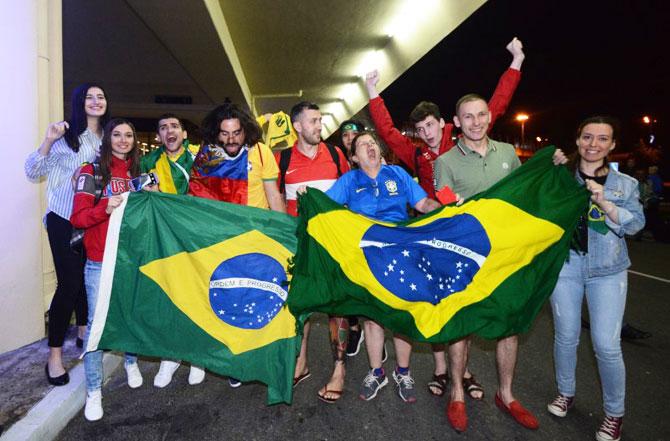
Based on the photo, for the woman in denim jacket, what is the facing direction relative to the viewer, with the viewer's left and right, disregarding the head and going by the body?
facing the viewer and to the left of the viewer

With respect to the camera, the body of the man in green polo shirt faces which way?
toward the camera

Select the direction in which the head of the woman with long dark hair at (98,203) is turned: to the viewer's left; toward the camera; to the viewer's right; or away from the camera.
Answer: toward the camera

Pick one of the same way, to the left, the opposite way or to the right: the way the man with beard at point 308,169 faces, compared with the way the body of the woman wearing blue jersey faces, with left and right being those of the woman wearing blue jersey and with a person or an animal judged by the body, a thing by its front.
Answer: the same way

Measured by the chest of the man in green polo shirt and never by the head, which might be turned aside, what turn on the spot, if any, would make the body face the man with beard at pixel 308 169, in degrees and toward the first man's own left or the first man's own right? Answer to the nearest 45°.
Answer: approximately 90° to the first man's own right

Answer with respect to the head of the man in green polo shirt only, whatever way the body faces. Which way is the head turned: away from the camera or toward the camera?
toward the camera

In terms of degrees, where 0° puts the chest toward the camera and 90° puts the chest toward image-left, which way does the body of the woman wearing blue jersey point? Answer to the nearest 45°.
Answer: approximately 0°

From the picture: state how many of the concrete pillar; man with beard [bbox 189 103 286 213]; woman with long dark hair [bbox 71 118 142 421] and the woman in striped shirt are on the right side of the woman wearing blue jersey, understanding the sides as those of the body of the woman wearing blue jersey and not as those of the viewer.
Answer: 4

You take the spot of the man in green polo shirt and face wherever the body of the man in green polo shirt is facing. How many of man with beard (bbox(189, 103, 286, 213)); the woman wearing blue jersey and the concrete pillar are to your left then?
0

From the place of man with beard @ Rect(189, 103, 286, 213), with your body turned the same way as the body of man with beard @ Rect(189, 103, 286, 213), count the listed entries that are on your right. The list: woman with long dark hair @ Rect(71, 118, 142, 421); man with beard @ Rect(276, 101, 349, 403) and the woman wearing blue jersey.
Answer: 1

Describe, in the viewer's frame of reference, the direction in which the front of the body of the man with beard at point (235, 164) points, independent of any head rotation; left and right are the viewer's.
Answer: facing the viewer
